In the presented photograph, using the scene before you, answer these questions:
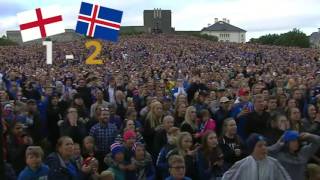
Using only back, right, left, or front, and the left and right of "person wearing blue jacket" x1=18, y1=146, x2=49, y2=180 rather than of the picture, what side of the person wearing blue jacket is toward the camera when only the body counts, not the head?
front

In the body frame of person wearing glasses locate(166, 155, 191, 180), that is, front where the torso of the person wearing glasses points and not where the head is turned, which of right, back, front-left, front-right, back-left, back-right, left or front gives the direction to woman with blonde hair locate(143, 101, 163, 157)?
back

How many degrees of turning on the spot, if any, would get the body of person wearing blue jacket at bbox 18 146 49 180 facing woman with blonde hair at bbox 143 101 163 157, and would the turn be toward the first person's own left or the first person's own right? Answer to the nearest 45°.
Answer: approximately 135° to the first person's own left

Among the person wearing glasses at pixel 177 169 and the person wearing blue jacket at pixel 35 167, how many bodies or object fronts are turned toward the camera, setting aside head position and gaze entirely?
2

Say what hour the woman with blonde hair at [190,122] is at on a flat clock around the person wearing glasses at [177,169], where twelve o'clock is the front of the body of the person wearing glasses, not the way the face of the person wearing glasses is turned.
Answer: The woman with blonde hair is roughly at 6 o'clock from the person wearing glasses.

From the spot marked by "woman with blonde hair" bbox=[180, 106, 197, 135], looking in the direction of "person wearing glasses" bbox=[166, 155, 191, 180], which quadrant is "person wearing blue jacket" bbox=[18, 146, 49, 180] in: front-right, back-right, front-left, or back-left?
front-right

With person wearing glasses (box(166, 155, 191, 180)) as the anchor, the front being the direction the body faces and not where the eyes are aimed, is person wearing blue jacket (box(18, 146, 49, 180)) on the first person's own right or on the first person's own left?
on the first person's own right

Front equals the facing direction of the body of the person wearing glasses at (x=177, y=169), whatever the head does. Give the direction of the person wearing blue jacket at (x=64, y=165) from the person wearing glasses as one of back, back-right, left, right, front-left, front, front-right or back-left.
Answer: right

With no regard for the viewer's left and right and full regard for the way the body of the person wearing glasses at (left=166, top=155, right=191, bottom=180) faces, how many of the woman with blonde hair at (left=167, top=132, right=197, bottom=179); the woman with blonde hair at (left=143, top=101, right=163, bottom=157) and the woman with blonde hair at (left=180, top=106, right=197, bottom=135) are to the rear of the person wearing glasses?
3

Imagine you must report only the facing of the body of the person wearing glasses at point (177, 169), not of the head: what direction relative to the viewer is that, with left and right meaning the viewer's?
facing the viewer

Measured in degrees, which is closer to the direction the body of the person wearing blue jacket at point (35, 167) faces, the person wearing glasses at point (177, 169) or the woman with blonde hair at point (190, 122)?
the person wearing glasses

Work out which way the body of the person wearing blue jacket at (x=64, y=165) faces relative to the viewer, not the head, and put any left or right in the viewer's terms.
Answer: facing the viewer and to the right of the viewer

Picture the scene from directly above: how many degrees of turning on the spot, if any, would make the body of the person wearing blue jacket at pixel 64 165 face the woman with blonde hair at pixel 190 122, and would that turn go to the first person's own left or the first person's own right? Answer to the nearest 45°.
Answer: approximately 90° to the first person's own left

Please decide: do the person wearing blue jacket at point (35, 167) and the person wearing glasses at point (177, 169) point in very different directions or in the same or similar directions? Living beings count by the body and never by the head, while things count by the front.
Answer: same or similar directions

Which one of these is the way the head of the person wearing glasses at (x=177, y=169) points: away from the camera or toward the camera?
toward the camera
